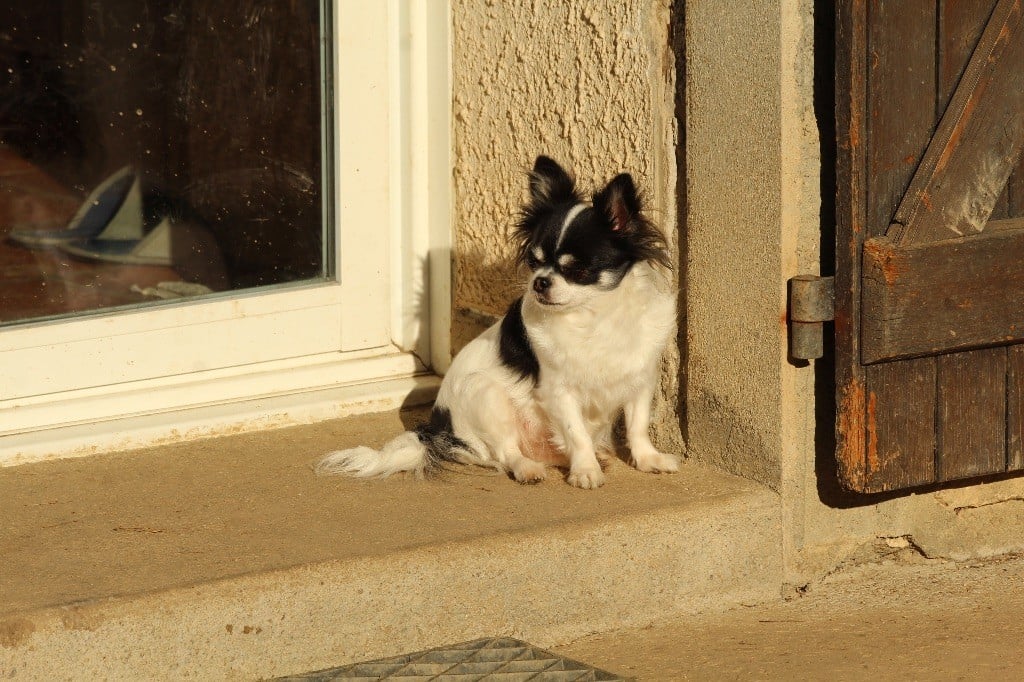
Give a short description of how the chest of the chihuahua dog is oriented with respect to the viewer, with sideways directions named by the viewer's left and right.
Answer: facing the viewer and to the right of the viewer

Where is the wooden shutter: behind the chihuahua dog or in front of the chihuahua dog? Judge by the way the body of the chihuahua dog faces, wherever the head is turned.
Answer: in front

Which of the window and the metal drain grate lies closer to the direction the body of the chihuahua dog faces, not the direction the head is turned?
the metal drain grate

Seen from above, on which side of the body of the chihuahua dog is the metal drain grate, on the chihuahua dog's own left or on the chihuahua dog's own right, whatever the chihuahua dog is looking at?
on the chihuahua dog's own right

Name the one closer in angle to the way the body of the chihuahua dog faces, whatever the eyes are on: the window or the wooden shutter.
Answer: the wooden shutter

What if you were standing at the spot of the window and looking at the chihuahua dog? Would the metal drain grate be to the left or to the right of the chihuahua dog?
right

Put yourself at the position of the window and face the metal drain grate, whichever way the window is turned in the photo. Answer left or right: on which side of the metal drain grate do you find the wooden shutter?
left
